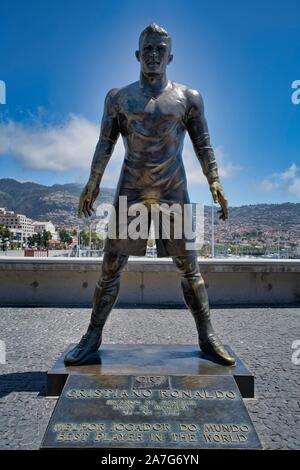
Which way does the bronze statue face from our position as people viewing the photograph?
facing the viewer
